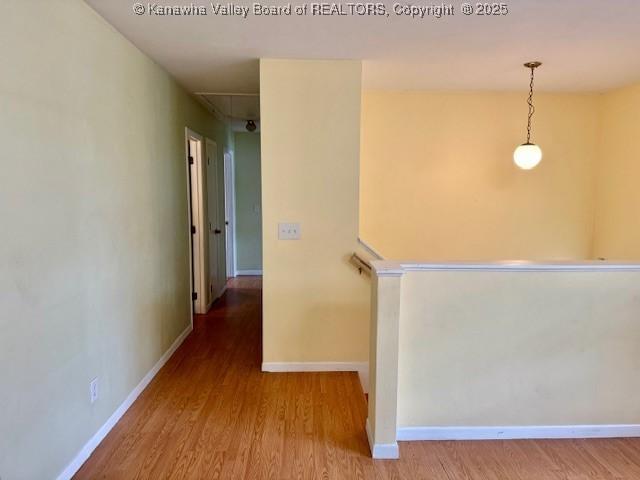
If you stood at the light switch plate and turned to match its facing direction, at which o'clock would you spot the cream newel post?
The cream newel post is roughly at 11 o'clock from the light switch plate.

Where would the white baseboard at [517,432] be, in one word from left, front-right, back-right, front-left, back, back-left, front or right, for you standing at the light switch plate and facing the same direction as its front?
front-left

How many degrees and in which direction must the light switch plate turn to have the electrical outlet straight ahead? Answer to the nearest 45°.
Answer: approximately 45° to its right

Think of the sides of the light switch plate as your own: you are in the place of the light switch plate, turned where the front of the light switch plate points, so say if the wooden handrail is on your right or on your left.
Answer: on your left

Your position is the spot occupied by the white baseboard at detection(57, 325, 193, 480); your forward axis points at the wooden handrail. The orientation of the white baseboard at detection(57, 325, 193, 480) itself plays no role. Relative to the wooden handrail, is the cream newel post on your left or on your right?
right

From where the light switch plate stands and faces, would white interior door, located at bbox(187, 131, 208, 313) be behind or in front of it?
behind

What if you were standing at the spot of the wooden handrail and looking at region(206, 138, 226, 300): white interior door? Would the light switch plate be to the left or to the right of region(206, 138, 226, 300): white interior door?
left

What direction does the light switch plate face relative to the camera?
toward the camera

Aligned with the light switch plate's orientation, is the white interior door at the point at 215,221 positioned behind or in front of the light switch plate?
behind

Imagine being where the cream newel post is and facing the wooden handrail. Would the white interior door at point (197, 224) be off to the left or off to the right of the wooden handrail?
left

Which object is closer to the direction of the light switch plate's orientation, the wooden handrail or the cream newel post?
the cream newel post

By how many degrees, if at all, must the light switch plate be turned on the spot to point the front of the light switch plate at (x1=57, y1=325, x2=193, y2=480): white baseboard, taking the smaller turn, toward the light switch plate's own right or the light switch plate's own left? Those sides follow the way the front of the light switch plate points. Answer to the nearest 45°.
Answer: approximately 45° to the light switch plate's own right

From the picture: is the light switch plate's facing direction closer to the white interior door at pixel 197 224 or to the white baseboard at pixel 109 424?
the white baseboard
